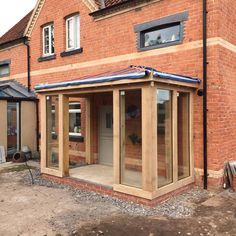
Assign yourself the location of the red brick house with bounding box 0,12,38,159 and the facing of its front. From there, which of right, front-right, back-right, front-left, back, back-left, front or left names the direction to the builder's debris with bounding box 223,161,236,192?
left

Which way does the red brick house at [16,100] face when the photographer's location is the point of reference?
facing the viewer and to the left of the viewer
